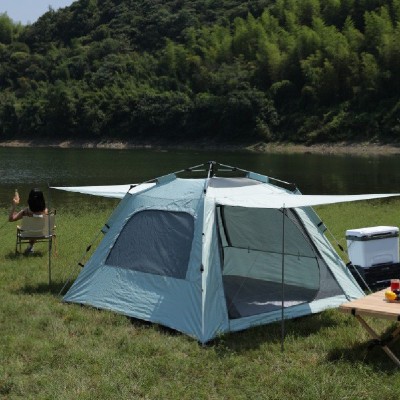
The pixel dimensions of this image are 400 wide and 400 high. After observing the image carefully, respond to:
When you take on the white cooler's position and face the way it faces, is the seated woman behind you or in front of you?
behind

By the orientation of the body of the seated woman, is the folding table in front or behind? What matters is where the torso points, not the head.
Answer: behind

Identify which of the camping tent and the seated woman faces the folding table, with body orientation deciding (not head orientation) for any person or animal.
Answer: the camping tent

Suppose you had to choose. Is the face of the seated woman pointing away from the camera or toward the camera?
away from the camera

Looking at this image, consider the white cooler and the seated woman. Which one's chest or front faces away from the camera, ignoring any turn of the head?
the seated woman

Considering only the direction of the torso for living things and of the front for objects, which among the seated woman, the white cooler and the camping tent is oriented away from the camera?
the seated woman

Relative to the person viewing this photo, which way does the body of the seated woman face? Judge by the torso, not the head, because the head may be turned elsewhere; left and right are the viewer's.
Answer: facing away from the viewer

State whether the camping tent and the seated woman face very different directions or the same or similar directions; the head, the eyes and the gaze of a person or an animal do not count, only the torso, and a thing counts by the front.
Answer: very different directions

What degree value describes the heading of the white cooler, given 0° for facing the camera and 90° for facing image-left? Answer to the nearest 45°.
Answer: approximately 315°

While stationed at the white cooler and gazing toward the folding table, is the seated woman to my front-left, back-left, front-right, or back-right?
back-right

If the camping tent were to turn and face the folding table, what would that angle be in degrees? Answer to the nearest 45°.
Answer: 0° — it already faces it

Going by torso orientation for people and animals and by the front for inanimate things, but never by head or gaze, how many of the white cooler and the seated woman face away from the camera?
1

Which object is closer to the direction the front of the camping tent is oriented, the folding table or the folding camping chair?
the folding table
